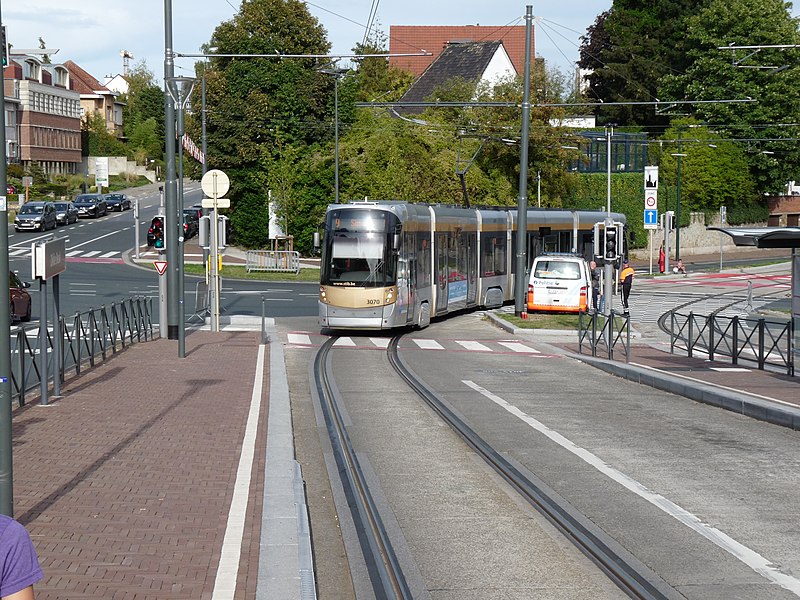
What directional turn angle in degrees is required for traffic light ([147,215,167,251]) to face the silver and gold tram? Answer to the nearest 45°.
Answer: approximately 90° to its left

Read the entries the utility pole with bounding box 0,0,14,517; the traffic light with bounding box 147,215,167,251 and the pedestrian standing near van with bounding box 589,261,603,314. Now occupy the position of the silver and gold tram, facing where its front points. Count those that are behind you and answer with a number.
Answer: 1

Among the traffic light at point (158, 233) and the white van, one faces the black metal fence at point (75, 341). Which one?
the traffic light

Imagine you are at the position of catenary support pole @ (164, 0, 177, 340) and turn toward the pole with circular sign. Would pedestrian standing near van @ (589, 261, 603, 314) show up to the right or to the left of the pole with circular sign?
right

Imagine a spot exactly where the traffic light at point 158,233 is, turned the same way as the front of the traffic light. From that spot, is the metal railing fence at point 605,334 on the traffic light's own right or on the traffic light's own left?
on the traffic light's own left

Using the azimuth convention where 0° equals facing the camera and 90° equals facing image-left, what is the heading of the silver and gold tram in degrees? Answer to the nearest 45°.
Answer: approximately 45°

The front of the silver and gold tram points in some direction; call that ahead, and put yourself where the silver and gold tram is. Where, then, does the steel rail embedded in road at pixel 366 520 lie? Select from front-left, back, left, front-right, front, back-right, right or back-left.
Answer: front-left

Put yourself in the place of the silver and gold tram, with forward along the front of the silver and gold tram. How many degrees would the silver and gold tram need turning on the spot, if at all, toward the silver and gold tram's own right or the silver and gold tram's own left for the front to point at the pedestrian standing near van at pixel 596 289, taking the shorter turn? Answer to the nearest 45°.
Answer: approximately 90° to the silver and gold tram's own left

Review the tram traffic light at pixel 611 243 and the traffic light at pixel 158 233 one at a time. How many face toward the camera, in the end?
2
